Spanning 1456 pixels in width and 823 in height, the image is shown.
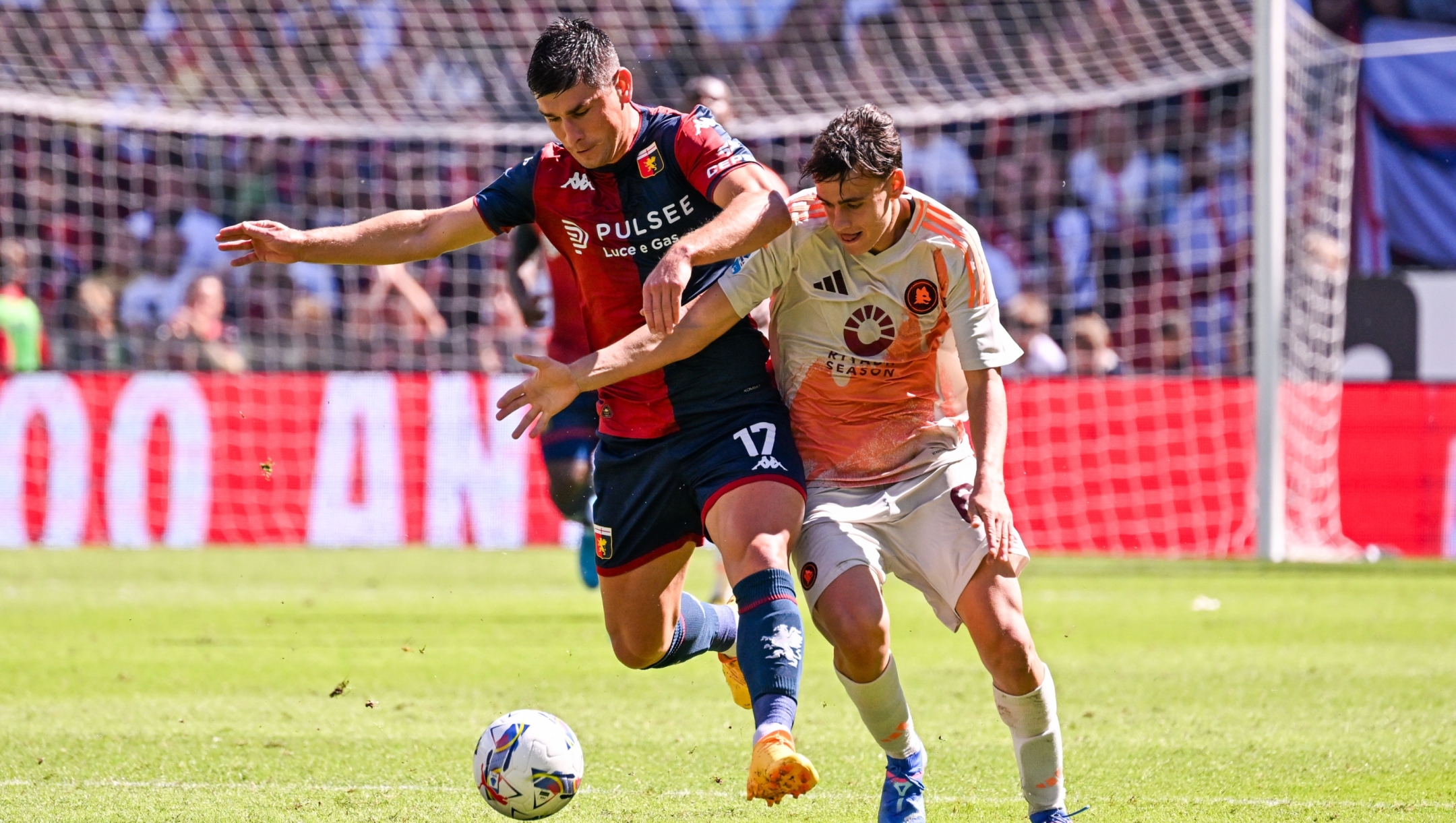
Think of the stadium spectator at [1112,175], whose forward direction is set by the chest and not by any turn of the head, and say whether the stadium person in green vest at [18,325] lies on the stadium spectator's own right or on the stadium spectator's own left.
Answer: on the stadium spectator's own right

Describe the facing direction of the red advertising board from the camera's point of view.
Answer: facing the viewer

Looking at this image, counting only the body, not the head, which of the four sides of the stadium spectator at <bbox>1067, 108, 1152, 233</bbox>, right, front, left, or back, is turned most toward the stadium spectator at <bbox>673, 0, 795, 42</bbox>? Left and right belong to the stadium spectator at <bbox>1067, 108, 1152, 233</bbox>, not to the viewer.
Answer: right

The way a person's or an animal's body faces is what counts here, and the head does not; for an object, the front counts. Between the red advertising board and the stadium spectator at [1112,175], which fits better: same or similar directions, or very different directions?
same or similar directions

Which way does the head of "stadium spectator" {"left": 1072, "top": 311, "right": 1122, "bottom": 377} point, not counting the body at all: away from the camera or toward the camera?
toward the camera

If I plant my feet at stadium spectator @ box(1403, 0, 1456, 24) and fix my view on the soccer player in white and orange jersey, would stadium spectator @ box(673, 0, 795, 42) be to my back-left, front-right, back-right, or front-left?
front-right

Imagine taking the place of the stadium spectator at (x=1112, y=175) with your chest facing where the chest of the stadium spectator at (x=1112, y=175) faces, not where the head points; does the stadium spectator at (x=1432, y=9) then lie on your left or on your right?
on your left

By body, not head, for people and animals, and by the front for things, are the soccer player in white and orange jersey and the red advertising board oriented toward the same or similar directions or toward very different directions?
same or similar directions

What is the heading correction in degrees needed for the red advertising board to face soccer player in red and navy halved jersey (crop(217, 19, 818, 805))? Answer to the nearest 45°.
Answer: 0° — it already faces them

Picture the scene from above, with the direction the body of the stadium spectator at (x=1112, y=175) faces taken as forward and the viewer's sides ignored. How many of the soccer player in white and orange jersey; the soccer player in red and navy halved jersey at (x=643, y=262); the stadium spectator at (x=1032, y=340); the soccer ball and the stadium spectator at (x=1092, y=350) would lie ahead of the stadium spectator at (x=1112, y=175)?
5

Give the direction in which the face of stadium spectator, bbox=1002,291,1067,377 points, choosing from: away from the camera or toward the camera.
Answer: toward the camera

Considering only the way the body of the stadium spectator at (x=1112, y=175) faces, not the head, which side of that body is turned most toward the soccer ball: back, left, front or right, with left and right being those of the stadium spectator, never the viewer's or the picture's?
front
